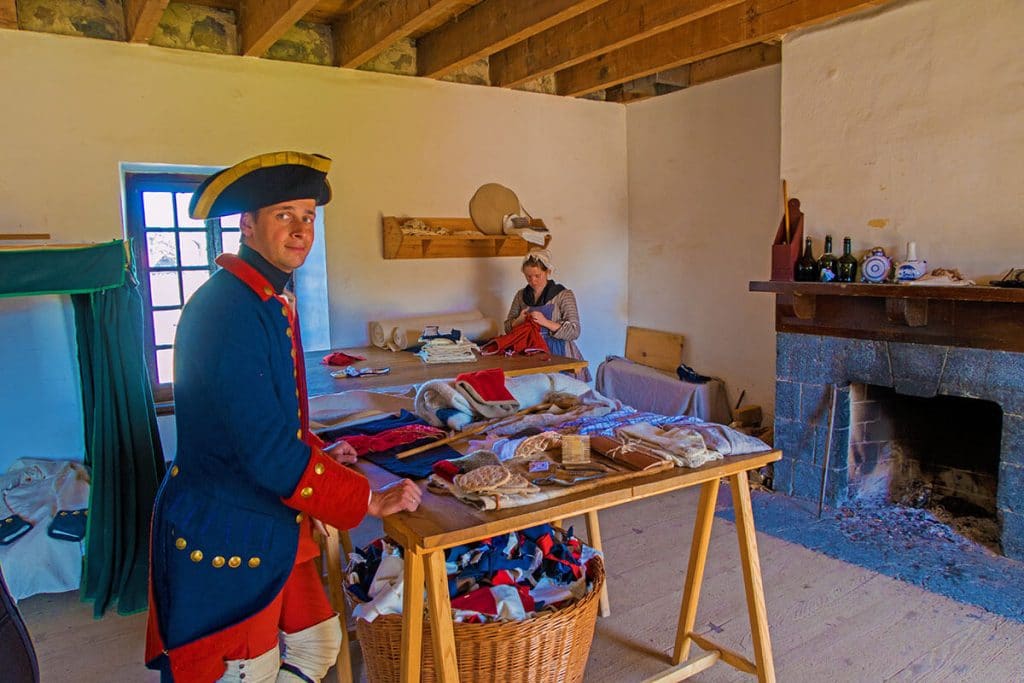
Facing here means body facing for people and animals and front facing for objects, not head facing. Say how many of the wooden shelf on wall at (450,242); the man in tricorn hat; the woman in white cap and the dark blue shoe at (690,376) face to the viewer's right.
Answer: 2

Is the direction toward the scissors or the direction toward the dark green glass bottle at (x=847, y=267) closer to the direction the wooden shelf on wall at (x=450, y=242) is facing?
the scissors

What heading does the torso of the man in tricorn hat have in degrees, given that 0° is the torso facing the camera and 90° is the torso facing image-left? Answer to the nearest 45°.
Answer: approximately 270°

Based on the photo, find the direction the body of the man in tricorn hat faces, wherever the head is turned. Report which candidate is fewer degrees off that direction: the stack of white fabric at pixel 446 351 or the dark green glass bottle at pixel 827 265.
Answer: the dark green glass bottle

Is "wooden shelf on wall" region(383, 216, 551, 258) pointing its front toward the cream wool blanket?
yes

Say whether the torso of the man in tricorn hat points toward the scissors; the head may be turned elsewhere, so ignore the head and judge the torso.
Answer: yes

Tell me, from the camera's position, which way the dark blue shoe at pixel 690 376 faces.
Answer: facing to the right of the viewer

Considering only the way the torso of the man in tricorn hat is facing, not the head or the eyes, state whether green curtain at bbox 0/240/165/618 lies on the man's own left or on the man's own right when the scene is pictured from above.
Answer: on the man's own left

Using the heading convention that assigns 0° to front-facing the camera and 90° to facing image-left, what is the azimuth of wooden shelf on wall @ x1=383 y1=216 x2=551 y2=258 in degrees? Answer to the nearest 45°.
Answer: approximately 0°

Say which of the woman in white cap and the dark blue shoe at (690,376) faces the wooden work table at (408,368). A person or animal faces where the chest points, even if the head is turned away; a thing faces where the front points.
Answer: the woman in white cap

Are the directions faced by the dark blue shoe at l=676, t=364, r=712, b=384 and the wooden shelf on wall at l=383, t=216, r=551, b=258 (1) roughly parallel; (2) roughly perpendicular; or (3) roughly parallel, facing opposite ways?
roughly perpendicular

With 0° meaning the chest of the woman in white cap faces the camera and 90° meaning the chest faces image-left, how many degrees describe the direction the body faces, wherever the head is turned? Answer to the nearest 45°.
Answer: approximately 45°

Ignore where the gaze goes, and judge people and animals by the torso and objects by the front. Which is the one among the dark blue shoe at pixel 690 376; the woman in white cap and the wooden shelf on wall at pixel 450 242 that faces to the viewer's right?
the dark blue shoe
